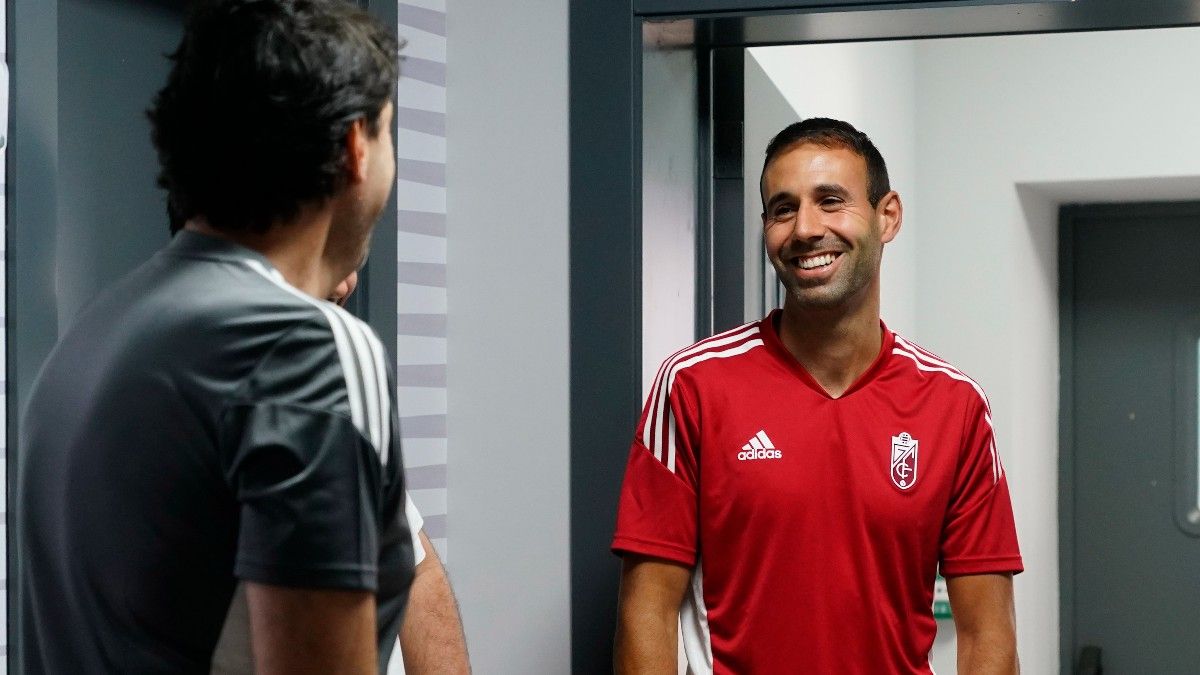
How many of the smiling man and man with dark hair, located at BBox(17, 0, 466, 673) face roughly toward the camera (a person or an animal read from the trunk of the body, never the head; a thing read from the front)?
1

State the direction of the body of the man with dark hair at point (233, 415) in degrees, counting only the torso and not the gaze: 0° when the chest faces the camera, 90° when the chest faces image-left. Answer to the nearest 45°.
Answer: approximately 225°

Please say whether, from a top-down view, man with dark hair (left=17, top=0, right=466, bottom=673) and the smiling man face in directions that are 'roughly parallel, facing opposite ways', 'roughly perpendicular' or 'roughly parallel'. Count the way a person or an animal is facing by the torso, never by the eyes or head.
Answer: roughly parallel, facing opposite ways

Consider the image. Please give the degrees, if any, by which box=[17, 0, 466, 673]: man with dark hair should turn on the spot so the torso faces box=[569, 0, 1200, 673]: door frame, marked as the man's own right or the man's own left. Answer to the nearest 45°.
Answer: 0° — they already face it

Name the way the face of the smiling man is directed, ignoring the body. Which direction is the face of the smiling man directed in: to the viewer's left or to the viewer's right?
to the viewer's left

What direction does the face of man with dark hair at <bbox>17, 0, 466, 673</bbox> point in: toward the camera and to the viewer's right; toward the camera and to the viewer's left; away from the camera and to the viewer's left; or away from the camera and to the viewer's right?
away from the camera and to the viewer's right

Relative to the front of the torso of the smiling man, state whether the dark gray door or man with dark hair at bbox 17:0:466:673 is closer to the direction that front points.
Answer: the man with dark hair

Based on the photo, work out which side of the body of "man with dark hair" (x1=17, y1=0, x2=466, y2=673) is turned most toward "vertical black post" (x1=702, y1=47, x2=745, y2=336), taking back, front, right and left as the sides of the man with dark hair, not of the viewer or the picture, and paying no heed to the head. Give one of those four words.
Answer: front

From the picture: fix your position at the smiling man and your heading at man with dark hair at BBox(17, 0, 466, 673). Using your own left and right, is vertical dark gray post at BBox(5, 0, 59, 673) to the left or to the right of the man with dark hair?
right

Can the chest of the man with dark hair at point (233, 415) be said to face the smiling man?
yes

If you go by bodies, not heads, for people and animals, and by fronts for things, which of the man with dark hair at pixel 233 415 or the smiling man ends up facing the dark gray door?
the man with dark hair

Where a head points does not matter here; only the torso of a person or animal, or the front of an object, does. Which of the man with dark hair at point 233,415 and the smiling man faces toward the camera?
the smiling man

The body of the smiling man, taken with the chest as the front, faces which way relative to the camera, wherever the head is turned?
toward the camera

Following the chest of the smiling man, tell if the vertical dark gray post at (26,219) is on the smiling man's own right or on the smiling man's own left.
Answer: on the smiling man's own right

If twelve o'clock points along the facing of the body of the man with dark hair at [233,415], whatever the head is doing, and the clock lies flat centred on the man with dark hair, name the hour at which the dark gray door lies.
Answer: The dark gray door is roughly at 12 o'clock from the man with dark hair.

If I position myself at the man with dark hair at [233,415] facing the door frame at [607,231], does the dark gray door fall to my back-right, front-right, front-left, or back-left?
front-right
